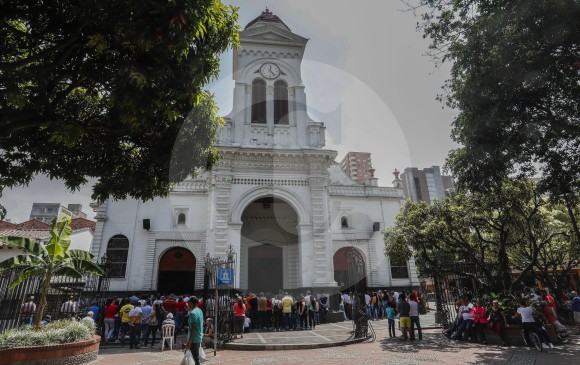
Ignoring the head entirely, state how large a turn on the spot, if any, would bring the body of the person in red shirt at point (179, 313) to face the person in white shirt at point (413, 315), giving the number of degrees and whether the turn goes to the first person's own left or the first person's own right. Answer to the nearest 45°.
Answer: approximately 135° to the first person's own right

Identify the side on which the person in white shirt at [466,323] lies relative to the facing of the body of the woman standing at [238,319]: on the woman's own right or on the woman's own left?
on the woman's own right

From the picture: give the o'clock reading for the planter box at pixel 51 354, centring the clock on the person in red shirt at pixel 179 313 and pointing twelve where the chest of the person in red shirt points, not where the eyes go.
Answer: The planter box is roughly at 7 o'clock from the person in red shirt.

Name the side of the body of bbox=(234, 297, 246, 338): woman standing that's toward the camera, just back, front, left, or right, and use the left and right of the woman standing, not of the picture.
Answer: back

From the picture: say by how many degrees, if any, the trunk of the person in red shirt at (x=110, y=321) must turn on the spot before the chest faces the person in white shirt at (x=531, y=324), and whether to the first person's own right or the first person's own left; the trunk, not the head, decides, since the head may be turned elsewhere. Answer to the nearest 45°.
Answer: approximately 135° to the first person's own right

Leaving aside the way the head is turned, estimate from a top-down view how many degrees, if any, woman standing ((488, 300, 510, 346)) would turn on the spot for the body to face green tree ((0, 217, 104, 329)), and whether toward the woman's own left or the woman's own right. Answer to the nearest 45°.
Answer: approximately 90° to the woman's own right

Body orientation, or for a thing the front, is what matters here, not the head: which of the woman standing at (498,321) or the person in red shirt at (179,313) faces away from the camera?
the person in red shirt

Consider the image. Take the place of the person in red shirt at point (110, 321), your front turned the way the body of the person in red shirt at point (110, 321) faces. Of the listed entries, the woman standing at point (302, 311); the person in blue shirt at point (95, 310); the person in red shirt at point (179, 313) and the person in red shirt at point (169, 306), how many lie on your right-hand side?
3

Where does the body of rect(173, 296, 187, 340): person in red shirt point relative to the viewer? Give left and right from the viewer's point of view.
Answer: facing away from the viewer

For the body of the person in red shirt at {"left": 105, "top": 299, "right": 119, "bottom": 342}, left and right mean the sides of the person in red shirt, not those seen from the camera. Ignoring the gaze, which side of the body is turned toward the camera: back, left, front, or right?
back
